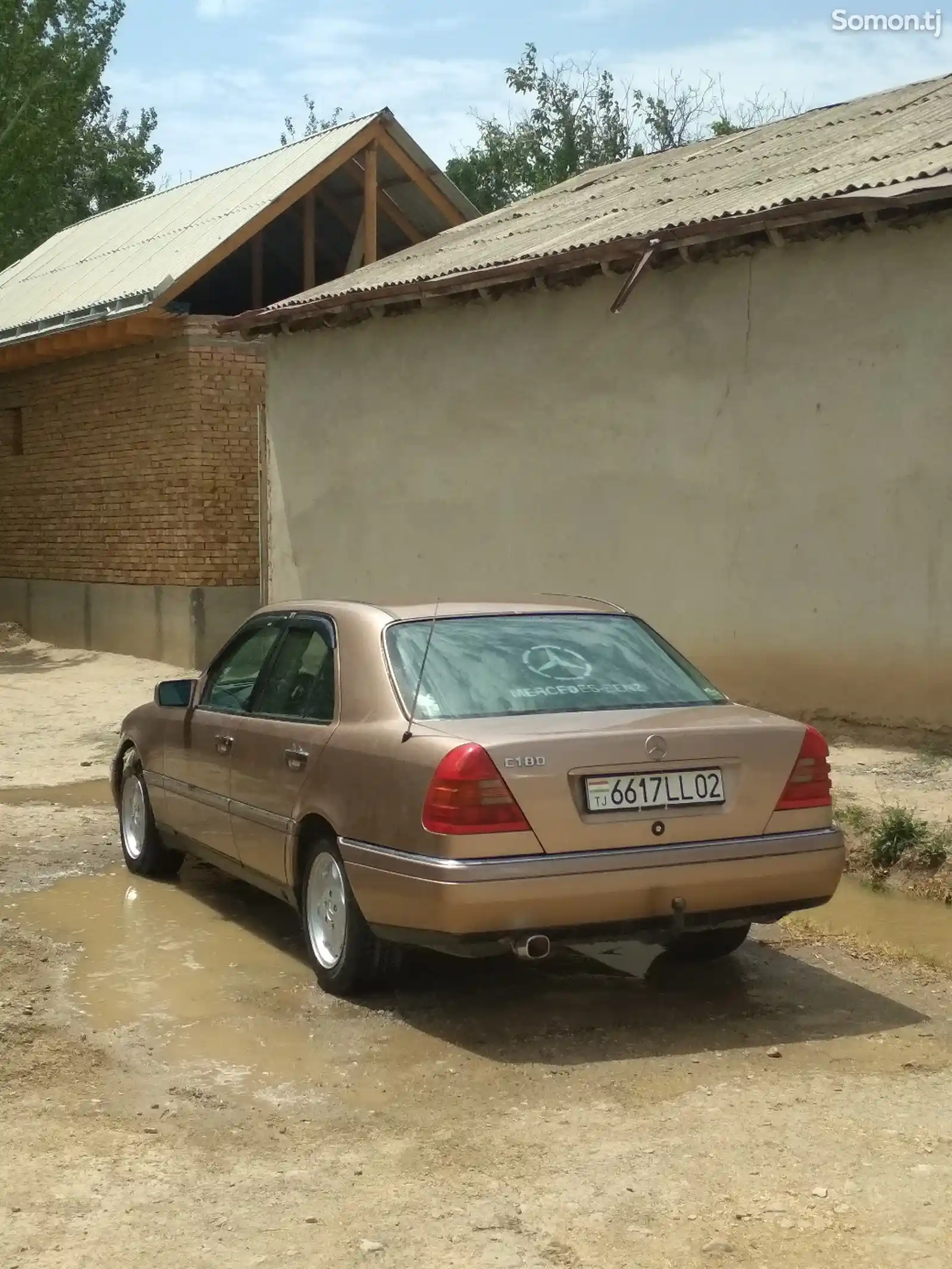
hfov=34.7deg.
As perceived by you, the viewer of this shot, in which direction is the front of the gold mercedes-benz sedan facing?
facing away from the viewer and to the left of the viewer

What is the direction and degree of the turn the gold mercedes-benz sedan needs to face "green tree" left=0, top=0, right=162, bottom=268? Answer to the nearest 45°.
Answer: approximately 45° to its right

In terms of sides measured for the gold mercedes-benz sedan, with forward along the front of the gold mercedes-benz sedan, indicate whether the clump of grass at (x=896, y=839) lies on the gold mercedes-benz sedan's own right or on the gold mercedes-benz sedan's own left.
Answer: on the gold mercedes-benz sedan's own right

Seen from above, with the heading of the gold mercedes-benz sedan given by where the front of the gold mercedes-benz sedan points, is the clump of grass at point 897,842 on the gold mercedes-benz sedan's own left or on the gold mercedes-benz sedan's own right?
on the gold mercedes-benz sedan's own right

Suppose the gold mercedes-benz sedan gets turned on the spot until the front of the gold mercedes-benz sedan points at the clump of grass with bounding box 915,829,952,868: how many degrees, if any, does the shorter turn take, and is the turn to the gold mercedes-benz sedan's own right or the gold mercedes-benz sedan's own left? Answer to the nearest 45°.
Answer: approximately 90° to the gold mercedes-benz sedan's own right

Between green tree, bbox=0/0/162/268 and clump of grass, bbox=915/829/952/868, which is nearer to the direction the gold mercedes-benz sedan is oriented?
the green tree
